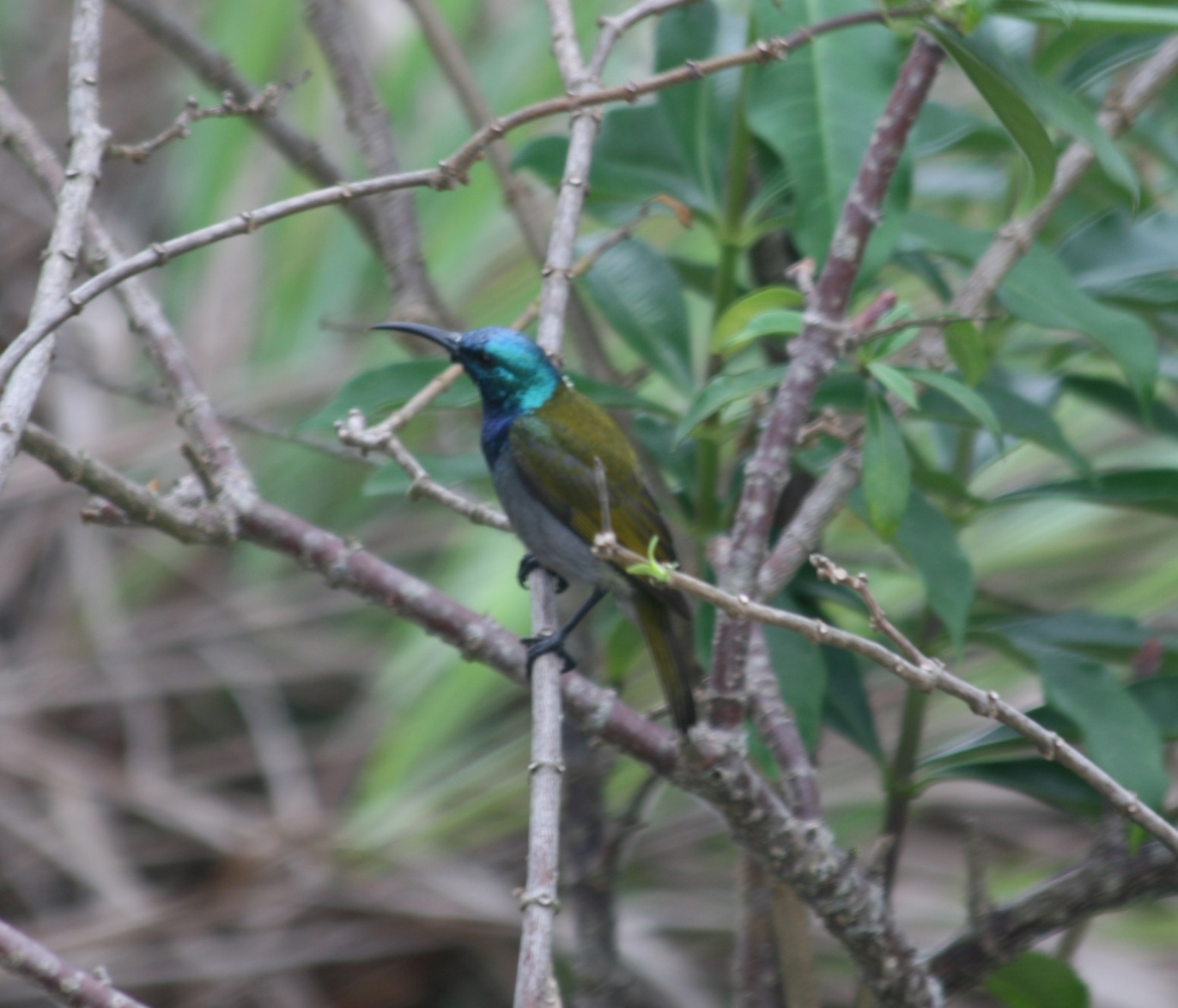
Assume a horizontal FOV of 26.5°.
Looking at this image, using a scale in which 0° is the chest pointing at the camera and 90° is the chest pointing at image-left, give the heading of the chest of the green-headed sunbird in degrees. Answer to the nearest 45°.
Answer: approximately 90°

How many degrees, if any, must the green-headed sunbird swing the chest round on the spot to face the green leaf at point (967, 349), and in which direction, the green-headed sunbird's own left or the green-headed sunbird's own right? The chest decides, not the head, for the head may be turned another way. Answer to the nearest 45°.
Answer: approximately 135° to the green-headed sunbird's own left

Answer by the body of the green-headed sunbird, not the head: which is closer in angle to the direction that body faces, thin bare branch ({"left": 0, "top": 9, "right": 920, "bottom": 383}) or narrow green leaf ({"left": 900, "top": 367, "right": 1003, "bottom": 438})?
the thin bare branch
